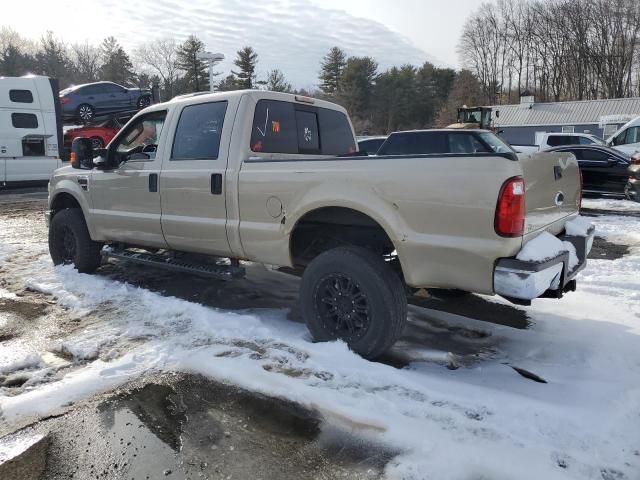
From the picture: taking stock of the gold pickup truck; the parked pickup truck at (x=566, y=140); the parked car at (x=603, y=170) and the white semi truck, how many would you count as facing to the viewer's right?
2

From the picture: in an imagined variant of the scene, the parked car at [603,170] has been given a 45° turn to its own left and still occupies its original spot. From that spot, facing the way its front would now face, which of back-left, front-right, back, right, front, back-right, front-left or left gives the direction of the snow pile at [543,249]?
back-right

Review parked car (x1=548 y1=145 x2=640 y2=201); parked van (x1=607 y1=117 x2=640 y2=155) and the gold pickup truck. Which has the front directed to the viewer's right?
parked car (x1=548 y1=145 x2=640 y2=201)

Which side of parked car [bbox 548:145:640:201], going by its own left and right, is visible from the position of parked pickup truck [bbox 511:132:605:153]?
left

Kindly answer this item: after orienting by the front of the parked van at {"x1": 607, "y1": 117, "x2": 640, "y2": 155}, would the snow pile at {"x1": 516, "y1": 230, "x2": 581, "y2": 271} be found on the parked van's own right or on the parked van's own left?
on the parked van's own left

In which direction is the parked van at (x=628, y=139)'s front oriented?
to the viewer's left

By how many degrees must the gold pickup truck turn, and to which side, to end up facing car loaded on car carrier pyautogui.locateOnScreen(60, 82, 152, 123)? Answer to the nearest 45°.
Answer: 0° — it already faces it

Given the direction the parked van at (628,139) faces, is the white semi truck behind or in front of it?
in front

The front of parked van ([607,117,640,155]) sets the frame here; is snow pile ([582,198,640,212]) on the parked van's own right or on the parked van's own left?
on the parked van's own left
